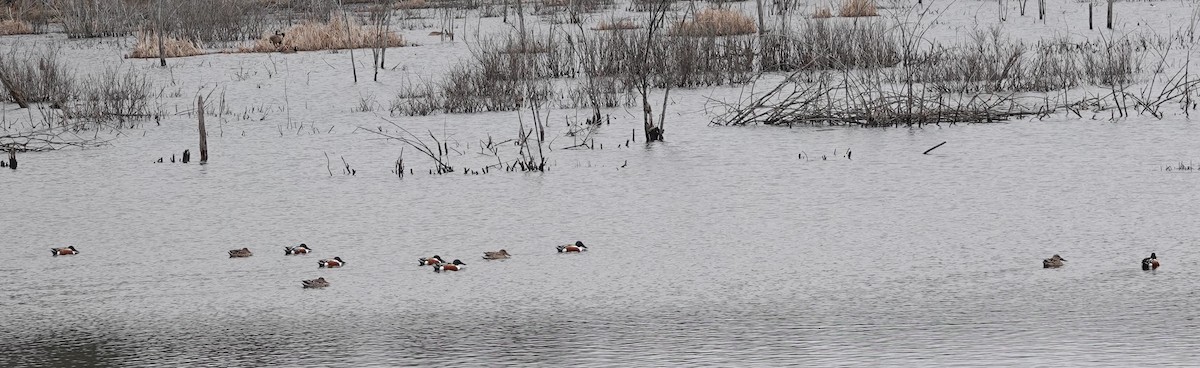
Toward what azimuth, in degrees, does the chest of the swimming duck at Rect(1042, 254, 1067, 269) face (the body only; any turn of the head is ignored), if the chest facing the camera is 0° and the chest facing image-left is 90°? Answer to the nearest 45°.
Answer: approximately 270°

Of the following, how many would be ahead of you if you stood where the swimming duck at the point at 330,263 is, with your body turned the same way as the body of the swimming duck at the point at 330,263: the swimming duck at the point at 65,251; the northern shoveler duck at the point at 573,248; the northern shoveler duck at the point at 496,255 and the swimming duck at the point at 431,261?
3

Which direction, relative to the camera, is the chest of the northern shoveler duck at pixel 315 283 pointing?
to the viewer's right

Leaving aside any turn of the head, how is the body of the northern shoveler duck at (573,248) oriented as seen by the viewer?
to the viewer's right

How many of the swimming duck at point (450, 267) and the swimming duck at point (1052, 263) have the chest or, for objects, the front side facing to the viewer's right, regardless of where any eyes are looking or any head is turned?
2

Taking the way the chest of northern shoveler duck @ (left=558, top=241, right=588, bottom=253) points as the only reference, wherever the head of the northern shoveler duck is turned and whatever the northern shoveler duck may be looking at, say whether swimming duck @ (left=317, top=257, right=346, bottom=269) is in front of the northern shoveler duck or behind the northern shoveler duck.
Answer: behind

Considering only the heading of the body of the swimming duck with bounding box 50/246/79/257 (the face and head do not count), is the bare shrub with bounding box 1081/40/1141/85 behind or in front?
in front

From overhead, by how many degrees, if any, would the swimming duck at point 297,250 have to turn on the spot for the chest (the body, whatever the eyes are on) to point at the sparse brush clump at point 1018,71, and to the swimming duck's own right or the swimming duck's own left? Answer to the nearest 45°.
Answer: approximately 45° to the swimming duck's own left

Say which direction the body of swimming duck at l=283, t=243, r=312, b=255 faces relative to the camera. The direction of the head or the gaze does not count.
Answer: to the viewer's right

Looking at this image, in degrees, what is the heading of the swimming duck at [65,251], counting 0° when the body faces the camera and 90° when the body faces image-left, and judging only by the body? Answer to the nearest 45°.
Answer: approximately 270°

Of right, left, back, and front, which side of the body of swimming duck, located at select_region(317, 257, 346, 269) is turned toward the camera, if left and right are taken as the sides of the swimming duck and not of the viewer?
right

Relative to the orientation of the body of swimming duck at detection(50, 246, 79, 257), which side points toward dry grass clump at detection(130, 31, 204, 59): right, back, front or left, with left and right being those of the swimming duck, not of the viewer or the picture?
left

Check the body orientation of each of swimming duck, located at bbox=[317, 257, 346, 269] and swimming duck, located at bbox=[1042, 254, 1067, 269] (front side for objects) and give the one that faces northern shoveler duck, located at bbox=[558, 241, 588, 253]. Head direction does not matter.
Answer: swimming duck, located at bbox=[317, 257, 346, 269]

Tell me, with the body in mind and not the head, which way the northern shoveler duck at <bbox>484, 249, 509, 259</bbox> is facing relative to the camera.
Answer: to the viewer's right

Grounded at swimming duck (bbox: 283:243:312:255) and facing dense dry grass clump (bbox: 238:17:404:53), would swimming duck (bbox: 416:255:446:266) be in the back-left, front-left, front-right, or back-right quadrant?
back-right
